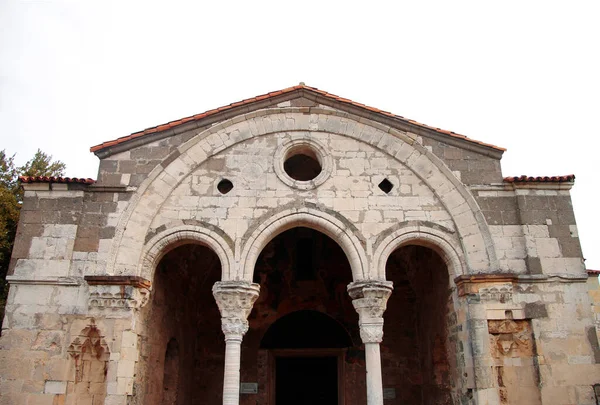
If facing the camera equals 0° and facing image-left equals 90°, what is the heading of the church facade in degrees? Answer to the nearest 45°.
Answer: approximately 0°

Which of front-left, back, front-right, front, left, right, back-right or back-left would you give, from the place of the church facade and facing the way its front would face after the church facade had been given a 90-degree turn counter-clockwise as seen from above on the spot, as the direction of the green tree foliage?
back-left
